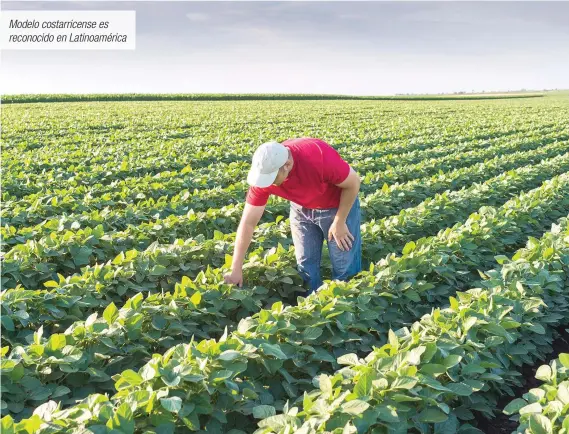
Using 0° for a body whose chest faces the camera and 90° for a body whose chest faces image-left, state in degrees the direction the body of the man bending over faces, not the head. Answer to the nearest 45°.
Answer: approximately 45°

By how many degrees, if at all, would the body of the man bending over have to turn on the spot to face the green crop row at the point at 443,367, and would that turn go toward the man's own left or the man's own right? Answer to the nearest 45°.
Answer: approximately 90° to the man's own left

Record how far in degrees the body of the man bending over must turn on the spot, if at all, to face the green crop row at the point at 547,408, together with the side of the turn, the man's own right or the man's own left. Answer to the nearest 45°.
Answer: approximately 90° to the man's own left
